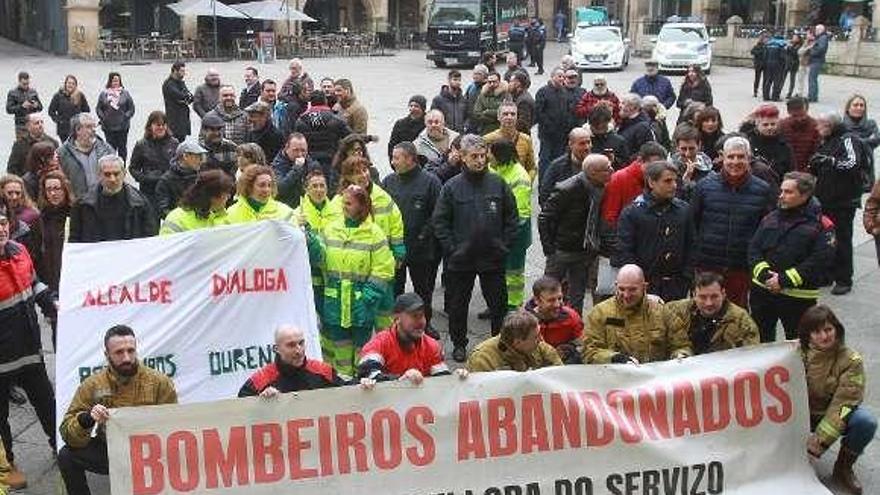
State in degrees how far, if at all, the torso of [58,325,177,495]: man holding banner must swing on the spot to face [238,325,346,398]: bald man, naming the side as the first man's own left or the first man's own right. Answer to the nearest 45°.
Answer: approximately 90° to the first man's own left

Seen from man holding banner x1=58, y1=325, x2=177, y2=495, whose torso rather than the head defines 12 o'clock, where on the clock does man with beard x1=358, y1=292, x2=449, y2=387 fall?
The man with beard is roughly at 9 o'clock from the man holding banner.

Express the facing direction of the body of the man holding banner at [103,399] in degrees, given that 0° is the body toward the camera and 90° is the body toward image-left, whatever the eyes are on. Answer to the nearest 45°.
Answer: approximately 0°

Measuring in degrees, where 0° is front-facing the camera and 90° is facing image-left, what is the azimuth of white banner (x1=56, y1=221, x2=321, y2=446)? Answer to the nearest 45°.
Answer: approximately 0°

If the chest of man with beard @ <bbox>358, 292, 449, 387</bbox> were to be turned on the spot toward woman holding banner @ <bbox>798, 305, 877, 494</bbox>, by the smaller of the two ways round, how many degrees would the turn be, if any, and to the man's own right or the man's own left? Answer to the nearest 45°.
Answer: approximately 45° to the man's own left

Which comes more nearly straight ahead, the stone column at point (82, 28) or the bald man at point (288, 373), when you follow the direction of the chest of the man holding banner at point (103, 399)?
the bald man
